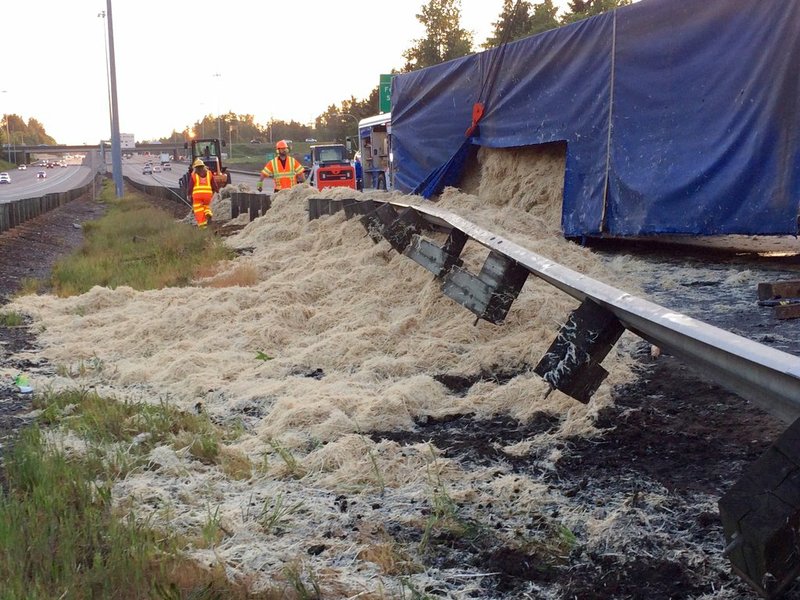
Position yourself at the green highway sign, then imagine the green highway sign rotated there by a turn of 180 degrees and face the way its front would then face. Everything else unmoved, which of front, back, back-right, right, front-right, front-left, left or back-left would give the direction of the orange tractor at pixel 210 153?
back-left

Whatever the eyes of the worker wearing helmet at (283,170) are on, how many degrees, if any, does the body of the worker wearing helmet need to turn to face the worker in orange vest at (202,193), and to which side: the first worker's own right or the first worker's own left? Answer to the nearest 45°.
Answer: approximately 90° to the first worker's own right

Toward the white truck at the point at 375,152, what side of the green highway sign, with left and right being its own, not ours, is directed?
front

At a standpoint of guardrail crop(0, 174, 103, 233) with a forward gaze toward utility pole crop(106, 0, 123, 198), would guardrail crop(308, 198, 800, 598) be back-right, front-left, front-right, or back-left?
back-right
